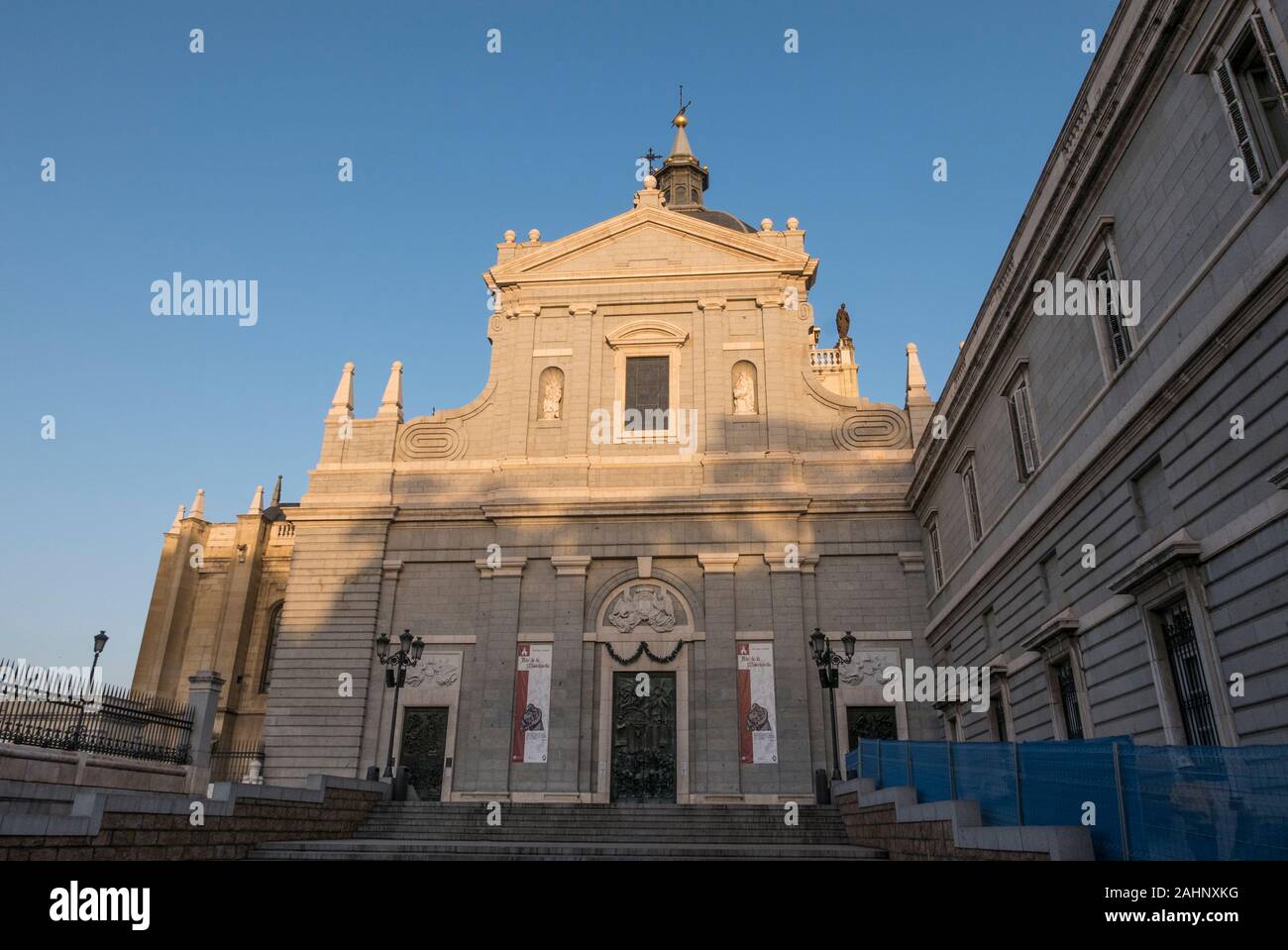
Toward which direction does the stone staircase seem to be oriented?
toward the camera

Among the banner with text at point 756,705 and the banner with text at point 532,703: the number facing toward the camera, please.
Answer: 2

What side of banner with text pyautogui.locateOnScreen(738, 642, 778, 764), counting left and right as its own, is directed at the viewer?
front

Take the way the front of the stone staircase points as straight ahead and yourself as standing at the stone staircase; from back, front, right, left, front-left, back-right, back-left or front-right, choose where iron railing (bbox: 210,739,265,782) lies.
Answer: back-right

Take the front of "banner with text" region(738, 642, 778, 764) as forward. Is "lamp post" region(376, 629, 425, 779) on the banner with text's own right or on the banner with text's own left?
on the banner with text's own right

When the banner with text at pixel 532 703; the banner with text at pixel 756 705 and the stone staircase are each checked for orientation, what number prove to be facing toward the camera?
3

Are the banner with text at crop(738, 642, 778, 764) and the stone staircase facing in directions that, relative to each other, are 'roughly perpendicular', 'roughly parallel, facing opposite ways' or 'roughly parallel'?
roughly parallel

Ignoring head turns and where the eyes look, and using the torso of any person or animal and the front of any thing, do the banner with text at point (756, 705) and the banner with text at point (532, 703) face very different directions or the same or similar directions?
same or similar directions

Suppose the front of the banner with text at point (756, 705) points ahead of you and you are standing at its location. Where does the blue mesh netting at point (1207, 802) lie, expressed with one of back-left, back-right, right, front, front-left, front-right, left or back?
front

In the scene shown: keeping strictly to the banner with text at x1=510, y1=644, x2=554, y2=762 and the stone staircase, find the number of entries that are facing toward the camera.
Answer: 2

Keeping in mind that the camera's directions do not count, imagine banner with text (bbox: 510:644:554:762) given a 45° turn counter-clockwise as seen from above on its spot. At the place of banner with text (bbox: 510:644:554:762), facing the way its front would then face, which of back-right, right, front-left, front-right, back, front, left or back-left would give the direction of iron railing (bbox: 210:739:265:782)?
back

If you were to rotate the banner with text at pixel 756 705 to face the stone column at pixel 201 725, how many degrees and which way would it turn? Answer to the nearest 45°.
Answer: approximately 45° to its right
